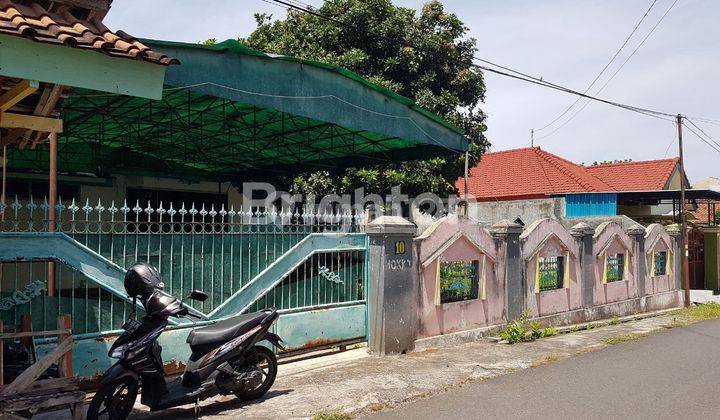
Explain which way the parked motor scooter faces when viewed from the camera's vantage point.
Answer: facing the viewer and to the left of the viewer

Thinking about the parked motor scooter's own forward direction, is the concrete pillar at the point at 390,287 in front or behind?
behind

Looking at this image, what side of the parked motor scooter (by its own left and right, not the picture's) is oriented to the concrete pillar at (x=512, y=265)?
back

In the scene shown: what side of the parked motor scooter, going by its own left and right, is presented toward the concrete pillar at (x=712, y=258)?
back

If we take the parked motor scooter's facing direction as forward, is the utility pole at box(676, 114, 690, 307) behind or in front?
behind
